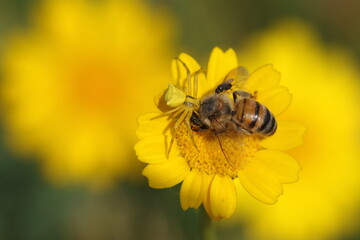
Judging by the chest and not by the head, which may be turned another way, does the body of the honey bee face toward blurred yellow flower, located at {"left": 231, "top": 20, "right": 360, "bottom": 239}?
no

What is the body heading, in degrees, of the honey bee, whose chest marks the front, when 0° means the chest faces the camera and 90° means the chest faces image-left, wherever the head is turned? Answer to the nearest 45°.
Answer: approximately 90°
